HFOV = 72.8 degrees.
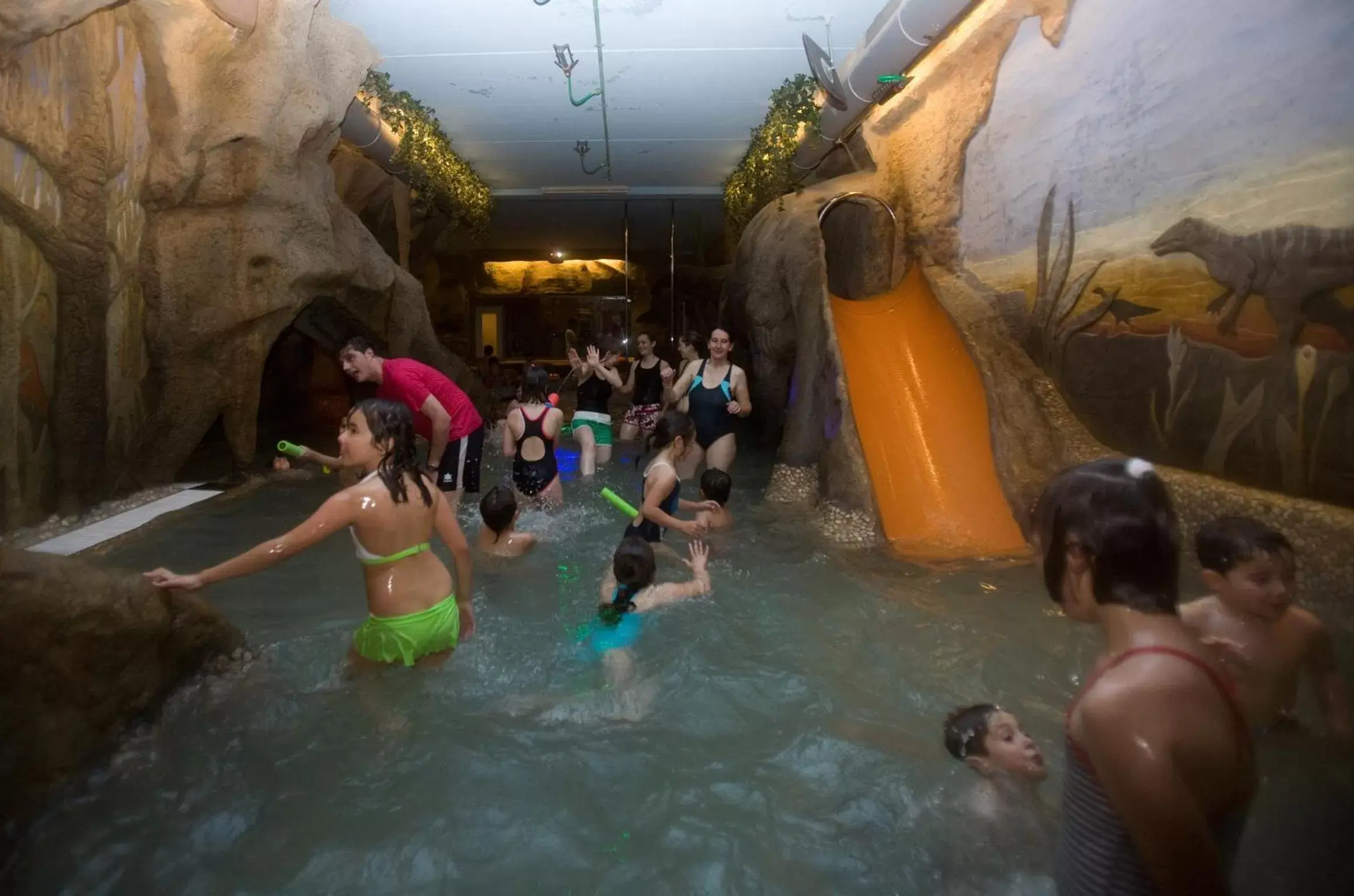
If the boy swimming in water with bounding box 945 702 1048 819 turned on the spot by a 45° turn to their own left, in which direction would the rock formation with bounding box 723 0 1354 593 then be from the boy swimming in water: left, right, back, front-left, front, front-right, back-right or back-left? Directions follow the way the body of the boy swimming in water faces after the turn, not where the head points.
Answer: front-left

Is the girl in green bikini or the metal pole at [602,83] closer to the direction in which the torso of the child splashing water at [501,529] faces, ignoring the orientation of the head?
the metal pole

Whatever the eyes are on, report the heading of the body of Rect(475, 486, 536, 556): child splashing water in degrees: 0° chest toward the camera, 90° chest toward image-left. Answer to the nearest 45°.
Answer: approximately 180°

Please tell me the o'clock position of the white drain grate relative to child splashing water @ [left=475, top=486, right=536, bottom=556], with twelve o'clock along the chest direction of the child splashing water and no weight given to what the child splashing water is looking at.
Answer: The white drain grate is roughly at 10 o'clock from the child splashing water.

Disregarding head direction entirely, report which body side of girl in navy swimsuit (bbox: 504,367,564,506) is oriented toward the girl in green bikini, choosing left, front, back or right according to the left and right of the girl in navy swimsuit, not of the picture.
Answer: back

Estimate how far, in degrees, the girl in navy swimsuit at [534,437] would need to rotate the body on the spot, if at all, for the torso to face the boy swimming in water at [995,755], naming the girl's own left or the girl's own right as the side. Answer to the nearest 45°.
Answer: approximately 180°

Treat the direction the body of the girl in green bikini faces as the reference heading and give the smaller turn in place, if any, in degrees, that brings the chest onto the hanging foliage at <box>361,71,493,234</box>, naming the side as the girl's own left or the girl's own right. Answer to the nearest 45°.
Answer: approximately 45° to the girl's own right

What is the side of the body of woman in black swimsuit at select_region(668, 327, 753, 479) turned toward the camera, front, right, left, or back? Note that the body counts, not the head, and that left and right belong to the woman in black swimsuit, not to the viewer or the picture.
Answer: front

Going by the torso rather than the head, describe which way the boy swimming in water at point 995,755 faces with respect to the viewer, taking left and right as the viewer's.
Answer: facing to the right of the viewer

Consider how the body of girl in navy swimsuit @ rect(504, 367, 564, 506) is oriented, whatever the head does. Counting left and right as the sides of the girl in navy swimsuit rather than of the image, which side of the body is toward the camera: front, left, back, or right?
back
